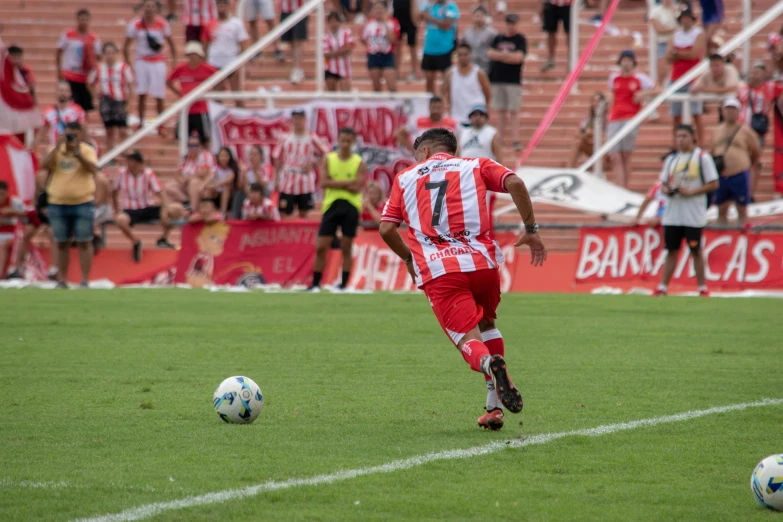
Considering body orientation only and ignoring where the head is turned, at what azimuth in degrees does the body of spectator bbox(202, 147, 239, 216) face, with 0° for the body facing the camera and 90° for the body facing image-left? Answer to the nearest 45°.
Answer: approximately 45°

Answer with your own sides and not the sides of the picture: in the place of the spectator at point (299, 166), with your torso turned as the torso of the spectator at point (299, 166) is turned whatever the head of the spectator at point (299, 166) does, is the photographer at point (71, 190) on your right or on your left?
on your right

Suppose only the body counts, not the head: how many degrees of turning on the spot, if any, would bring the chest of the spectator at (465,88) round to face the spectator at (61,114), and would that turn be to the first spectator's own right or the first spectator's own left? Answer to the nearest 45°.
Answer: approximately 90° to the first spectator's own right

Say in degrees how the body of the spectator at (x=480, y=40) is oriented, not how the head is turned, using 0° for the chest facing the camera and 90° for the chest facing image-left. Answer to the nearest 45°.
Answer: approximately 0°

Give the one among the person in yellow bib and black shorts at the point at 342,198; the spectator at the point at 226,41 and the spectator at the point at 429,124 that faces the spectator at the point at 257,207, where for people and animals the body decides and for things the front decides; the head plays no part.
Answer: the spectator at the point at 226,41

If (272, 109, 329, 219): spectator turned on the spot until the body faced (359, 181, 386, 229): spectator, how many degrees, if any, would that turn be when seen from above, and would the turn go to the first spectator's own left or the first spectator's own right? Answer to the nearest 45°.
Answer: approximately 45° to the first spectator's own left

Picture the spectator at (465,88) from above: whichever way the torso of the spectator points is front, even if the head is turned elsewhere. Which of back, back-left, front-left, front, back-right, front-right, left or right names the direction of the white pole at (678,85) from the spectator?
left

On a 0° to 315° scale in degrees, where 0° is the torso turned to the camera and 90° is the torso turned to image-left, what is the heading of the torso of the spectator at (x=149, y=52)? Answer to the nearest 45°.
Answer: approximately 0°

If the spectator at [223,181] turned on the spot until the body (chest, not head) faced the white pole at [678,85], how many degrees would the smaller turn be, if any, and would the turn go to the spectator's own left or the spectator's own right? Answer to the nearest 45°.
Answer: approximately 135° to the spectator's own left

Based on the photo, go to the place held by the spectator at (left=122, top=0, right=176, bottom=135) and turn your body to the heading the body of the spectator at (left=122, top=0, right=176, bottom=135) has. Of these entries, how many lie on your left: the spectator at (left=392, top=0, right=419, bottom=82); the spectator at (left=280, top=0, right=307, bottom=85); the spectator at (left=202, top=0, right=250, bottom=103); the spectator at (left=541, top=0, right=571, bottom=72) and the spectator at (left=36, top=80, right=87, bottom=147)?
4

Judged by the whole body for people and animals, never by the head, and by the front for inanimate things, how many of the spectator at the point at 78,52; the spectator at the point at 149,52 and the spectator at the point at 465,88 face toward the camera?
3

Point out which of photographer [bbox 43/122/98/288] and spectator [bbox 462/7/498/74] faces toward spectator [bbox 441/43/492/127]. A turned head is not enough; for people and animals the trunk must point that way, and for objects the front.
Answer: spectator [bbox 462/7/498/74]

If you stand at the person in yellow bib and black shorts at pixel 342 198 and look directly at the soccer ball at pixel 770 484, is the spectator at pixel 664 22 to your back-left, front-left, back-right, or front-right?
back-left

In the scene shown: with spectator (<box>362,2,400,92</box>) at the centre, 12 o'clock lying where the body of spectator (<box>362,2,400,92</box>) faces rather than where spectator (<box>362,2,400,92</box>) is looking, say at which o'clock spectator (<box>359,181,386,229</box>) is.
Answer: spectator (<box>359,181,386,229</box>) is roughly at 12 o'clock from spectator (<box>362,2,400,92</box>).
